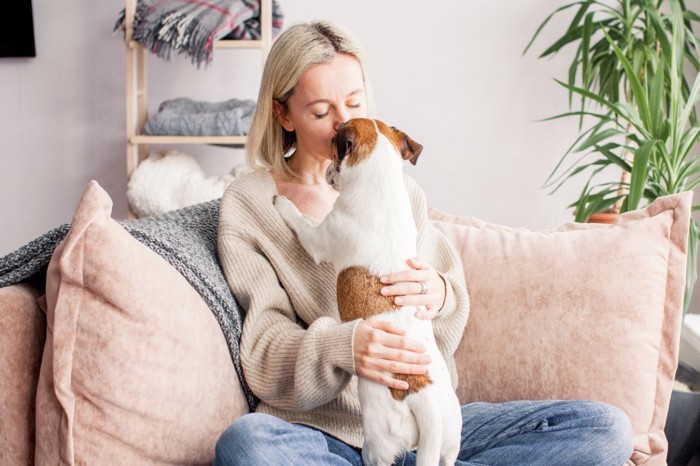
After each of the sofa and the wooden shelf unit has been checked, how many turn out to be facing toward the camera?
2

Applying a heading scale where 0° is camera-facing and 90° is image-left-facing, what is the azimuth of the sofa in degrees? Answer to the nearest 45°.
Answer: approximately 0°

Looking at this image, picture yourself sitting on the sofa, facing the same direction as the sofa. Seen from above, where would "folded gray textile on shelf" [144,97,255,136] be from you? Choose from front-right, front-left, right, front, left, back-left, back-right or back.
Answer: back

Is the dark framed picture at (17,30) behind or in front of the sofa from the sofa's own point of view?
behind

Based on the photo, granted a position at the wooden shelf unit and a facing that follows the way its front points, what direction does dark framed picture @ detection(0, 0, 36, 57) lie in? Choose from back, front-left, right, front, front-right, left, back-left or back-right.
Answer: back-right

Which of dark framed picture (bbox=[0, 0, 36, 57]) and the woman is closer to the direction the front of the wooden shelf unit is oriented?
the woman

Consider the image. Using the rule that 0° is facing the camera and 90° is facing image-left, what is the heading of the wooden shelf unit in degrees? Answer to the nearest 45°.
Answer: approximately 0°

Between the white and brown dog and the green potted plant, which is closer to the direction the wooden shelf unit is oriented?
the white and brown dog

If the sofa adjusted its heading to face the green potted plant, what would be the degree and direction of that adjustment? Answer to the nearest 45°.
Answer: approximately 135° to its left
